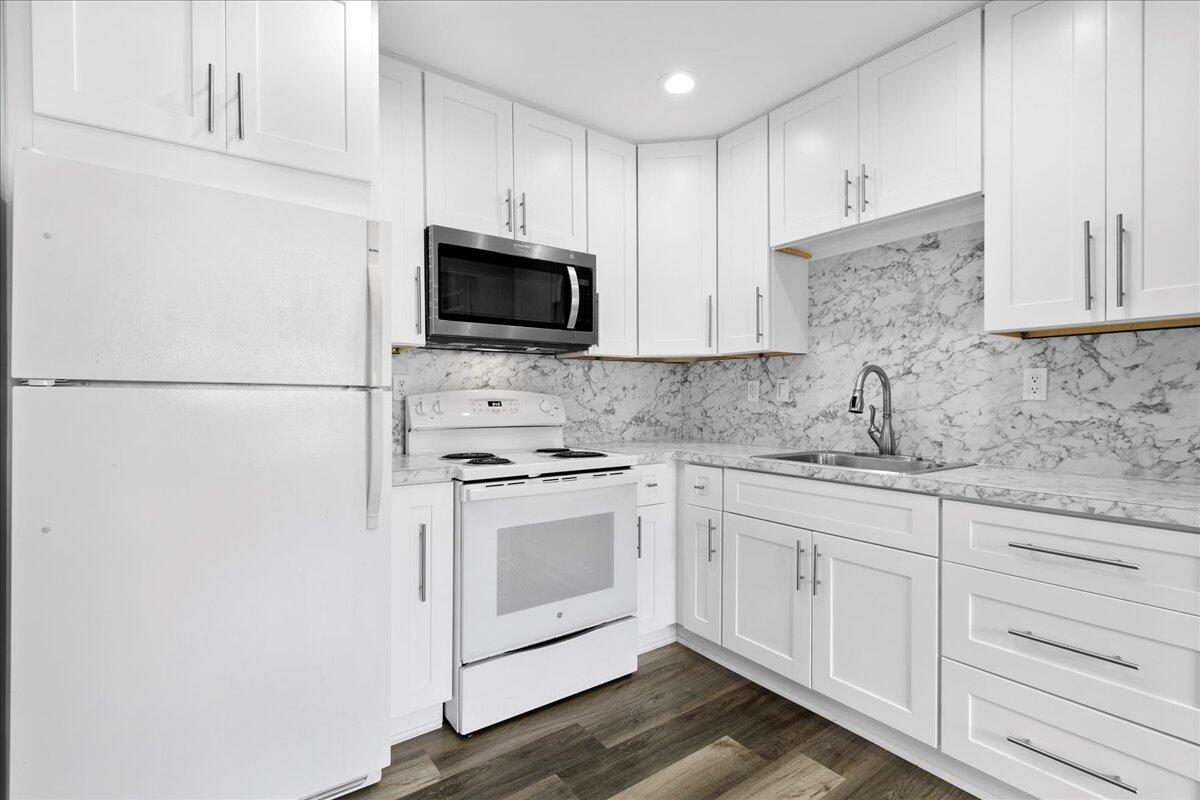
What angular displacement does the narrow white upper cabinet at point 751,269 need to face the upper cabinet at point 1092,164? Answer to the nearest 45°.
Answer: approximately 90° to its left

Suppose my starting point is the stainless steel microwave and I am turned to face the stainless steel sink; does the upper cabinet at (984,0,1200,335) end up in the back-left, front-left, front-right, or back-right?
front-right

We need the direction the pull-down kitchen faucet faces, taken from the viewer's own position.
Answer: facing the viewer and to the left of the viewer

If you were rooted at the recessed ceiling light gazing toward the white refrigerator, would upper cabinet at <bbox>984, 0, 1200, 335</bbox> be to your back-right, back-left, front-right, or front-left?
back-left

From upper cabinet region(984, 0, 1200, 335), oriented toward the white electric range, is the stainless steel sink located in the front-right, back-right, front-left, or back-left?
front-right

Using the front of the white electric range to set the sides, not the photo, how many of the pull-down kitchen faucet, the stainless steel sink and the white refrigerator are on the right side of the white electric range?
1

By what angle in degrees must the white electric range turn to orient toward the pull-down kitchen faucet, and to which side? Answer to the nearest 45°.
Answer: approximately 45° to its left

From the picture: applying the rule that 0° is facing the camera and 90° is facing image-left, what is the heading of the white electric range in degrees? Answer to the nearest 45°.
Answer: approximately 315°

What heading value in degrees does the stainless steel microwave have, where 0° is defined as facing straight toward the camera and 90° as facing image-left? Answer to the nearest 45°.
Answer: approximately 315°

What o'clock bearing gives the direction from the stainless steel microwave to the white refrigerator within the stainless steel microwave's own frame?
The white refrigerator is roughly at 3 o'clock from the stainless steel microwave.
